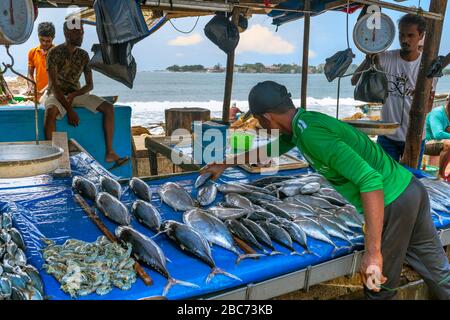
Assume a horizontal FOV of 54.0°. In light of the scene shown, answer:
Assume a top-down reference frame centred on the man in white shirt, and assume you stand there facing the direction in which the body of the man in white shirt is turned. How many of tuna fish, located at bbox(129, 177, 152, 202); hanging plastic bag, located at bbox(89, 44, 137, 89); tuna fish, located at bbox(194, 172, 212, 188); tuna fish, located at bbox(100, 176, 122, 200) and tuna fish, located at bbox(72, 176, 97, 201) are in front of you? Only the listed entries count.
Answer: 5

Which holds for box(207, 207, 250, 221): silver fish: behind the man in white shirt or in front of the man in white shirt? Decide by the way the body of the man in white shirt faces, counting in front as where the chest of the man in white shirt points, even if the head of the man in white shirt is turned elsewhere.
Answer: in front

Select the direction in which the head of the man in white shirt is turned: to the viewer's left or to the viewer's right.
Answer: to the viewer's left

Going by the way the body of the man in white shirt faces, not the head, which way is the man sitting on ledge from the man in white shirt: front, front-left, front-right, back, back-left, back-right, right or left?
front-right

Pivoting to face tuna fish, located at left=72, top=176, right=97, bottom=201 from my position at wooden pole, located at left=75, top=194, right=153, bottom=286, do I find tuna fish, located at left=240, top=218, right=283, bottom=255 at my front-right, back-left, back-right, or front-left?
back-right

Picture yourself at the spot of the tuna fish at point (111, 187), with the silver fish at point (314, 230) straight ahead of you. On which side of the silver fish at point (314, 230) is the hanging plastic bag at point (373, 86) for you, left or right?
left

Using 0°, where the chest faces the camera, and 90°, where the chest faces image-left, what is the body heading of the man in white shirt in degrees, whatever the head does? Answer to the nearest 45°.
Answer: approximately 45°

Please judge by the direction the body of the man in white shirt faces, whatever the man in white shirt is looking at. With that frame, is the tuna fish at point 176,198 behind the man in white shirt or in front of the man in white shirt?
in front
